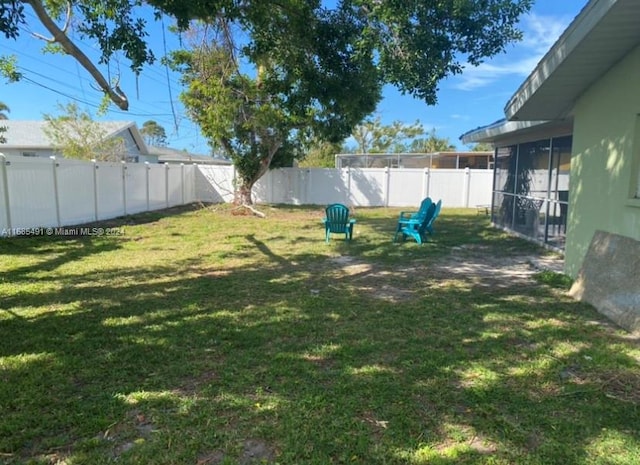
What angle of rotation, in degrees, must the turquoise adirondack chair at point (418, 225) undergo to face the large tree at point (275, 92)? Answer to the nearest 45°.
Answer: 0° — it already faces it

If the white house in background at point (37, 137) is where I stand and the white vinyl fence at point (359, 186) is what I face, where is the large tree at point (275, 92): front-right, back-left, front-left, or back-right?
front-right

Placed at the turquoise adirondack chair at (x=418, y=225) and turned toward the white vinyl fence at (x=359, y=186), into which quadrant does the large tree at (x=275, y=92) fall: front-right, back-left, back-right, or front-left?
front-left

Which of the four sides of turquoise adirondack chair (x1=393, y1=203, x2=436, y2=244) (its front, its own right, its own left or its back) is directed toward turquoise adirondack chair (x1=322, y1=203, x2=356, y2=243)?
front

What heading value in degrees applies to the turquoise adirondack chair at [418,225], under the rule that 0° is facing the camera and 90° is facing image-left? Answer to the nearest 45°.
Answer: approximately 90°

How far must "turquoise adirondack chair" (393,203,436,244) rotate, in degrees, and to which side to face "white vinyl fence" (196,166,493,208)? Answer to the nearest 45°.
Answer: approximately 90° to its right

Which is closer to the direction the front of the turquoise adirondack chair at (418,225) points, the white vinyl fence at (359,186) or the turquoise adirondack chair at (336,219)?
the turquoise adirondack chair
